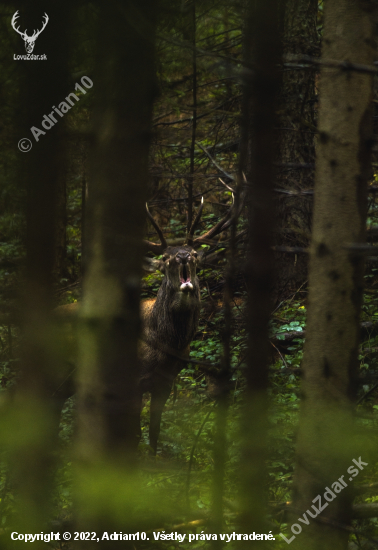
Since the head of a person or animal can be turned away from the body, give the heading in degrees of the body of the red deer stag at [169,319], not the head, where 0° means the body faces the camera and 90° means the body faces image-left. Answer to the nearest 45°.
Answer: approximately 315°

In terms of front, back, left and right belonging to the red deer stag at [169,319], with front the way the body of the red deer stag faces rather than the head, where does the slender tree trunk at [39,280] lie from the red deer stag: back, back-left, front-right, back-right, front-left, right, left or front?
front-right

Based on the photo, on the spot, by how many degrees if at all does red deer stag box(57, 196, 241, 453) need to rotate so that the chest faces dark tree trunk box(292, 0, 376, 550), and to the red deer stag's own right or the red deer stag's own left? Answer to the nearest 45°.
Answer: approximately 45° to the red deer stag's own right

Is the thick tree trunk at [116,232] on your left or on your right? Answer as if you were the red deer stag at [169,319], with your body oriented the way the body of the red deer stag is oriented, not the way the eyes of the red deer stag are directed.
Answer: on your right
